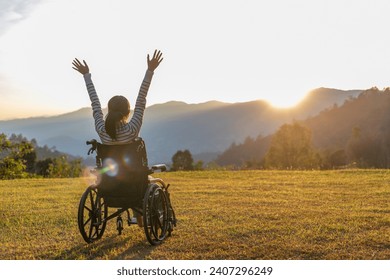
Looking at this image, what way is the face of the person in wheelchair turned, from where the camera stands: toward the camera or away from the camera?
away from the camera

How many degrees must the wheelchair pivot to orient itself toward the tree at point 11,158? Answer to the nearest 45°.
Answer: approximately 45° to its left

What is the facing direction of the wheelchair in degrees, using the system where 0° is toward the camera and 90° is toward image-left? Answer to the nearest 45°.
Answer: approximately 225°
